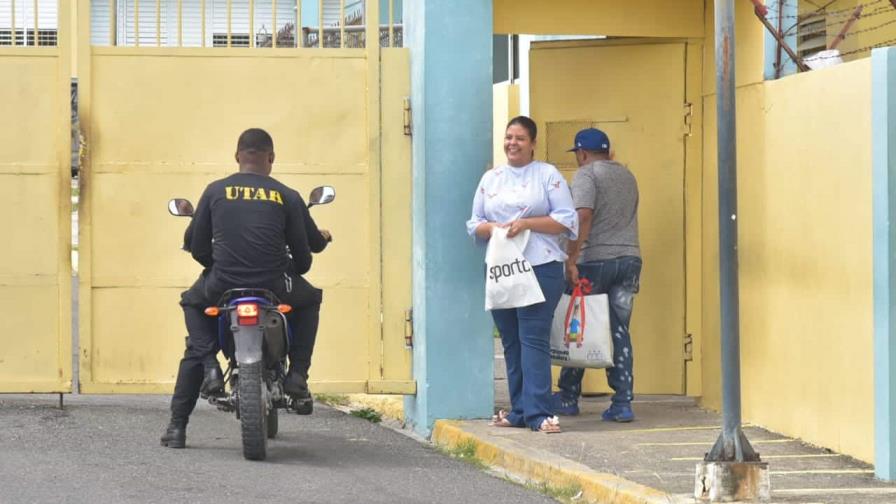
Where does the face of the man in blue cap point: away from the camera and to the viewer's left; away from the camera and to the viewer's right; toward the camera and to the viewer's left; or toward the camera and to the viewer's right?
away from the camera and to the viewer's left

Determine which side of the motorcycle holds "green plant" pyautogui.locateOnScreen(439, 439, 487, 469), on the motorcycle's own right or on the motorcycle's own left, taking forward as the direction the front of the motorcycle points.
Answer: on the motorcycle's own right

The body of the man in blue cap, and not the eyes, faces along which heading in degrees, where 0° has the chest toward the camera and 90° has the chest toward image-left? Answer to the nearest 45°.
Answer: approximately 135°

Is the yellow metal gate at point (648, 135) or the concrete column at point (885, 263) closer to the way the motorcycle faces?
the yellow metal gate

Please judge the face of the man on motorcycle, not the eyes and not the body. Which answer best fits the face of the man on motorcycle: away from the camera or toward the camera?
away from the camera

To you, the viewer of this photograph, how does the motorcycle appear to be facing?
facing away from the viewer

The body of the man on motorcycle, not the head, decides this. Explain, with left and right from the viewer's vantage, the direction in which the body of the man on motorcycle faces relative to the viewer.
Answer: facing away from the viewer

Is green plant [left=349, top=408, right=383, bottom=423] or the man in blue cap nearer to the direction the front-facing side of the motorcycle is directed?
the green plant

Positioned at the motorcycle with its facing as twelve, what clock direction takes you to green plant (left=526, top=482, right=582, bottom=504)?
The green plant is roughly at 4 o'clock from the motorcycle.

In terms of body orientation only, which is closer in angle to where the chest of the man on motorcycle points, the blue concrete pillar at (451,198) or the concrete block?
the blue concrete pillar
